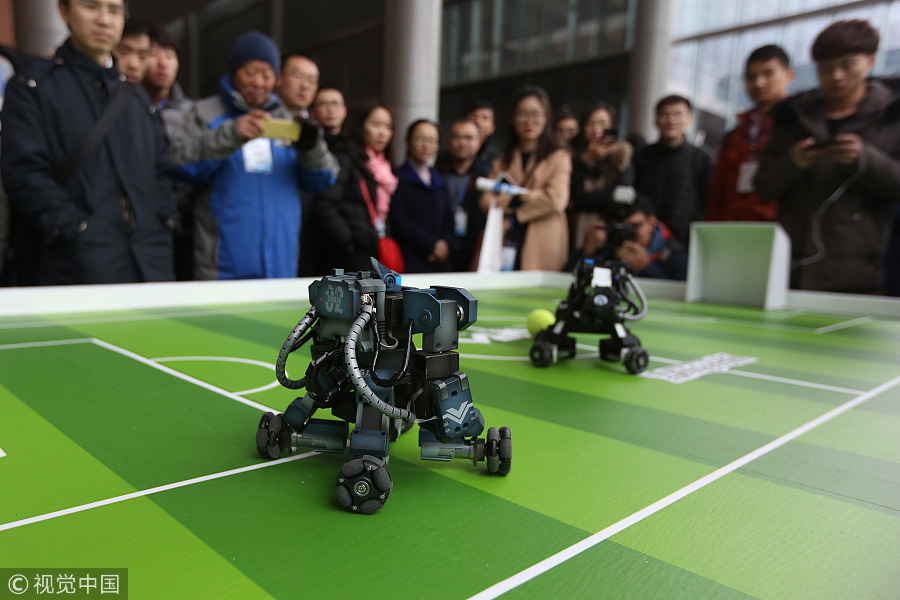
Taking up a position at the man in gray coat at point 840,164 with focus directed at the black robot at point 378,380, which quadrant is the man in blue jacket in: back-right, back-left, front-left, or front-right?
front-right

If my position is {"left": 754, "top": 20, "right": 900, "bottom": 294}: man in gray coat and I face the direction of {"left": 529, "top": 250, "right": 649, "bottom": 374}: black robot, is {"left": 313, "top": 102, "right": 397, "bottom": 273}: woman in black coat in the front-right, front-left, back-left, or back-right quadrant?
front-right

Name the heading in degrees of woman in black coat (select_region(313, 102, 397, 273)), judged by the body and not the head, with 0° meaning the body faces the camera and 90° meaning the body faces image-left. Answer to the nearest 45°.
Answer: approximately 315°

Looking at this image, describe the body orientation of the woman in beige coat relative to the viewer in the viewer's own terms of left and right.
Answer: facing the viewer and to the left of the viewer

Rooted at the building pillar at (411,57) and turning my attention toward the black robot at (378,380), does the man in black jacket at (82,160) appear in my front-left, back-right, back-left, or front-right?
front-right

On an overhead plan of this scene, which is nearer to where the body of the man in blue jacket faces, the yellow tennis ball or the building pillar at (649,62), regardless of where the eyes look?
the yellow tennis ball

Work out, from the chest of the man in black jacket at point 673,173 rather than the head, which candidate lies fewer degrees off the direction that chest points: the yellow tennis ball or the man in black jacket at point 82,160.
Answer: the yellow tennis ball

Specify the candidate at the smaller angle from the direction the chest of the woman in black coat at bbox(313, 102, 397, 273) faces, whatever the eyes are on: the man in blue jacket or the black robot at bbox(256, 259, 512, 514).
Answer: the black robot

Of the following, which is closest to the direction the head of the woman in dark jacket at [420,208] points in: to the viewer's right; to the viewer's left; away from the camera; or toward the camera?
toward the camera

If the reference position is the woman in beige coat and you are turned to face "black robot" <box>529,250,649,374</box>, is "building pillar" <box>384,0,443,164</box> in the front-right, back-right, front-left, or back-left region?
back-right

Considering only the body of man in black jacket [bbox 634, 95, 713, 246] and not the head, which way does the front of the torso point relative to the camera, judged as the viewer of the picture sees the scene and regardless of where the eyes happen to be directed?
toward the camera

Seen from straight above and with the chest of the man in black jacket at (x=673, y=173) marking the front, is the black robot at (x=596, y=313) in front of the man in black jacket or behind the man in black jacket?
in front

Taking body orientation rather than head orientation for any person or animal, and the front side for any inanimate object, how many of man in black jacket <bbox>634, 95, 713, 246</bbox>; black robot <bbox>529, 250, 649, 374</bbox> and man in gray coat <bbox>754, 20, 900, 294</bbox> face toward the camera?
3

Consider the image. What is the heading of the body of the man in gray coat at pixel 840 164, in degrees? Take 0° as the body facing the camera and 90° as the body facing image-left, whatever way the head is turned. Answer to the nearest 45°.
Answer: approximately 0°
